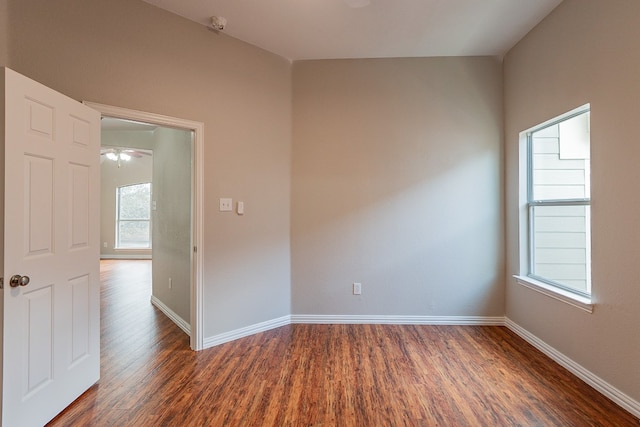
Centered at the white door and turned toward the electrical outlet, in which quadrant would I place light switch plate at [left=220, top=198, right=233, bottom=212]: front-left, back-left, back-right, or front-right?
front-left

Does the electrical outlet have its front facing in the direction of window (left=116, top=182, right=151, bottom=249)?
no

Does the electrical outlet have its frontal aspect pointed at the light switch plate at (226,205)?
no

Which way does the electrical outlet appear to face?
toward the camera

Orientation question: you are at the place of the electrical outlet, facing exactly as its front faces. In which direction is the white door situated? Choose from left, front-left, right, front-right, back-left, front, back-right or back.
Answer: front-right
